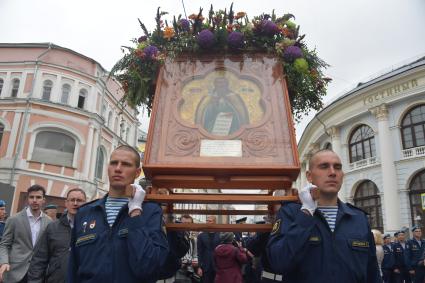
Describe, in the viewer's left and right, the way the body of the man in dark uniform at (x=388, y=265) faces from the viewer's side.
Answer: facing the viewer and to the left of the viewer

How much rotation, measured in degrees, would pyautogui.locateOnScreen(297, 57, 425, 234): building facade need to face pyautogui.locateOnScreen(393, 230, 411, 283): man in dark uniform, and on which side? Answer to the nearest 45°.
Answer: approximately 45° to its left

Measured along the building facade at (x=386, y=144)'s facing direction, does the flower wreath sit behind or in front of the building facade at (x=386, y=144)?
in front

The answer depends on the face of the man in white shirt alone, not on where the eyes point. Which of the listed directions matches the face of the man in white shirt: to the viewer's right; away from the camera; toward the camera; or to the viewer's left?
toward the camera

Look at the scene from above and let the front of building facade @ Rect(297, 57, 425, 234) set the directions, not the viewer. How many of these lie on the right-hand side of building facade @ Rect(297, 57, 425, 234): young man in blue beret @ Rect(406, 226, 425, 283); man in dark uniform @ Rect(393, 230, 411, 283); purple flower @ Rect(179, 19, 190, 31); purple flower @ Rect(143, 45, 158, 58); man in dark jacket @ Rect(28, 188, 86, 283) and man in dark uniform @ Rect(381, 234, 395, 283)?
0

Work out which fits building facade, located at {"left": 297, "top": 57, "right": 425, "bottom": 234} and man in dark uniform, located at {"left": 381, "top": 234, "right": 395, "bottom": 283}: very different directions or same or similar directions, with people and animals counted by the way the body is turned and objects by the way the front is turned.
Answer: same or similar directions

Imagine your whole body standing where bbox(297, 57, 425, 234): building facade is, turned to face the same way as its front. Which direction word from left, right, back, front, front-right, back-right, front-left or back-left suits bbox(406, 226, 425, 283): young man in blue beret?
front-left

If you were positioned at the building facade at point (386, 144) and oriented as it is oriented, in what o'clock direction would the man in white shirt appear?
The man in white shirt is roughly at 11 o'clock from the building facade.

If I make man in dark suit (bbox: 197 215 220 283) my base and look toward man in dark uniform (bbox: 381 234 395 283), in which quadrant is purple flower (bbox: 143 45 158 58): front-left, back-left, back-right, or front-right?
back-right

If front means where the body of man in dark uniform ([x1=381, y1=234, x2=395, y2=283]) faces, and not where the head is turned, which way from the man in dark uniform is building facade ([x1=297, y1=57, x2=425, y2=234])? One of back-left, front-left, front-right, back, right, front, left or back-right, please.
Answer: back-right

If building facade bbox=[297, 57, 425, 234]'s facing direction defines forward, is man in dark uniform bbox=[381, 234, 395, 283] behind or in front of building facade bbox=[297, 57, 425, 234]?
in front

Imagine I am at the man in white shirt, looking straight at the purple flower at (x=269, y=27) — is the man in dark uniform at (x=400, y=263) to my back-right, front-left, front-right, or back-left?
front-left

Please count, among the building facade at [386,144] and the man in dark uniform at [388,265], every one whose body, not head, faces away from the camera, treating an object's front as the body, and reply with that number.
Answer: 0

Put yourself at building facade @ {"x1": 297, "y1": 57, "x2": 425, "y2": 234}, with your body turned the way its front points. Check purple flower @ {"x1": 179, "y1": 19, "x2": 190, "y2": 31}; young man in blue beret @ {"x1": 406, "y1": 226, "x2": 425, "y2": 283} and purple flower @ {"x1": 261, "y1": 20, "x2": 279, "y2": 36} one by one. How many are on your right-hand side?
0

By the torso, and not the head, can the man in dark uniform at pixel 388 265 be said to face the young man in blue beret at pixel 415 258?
no

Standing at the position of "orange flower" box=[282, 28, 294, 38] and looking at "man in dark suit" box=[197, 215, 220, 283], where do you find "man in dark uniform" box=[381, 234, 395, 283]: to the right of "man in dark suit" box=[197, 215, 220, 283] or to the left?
right

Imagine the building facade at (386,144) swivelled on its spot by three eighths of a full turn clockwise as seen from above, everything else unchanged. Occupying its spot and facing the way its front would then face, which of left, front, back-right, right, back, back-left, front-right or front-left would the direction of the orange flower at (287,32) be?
back

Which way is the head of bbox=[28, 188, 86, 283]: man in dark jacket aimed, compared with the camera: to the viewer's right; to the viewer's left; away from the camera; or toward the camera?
toward the camera
